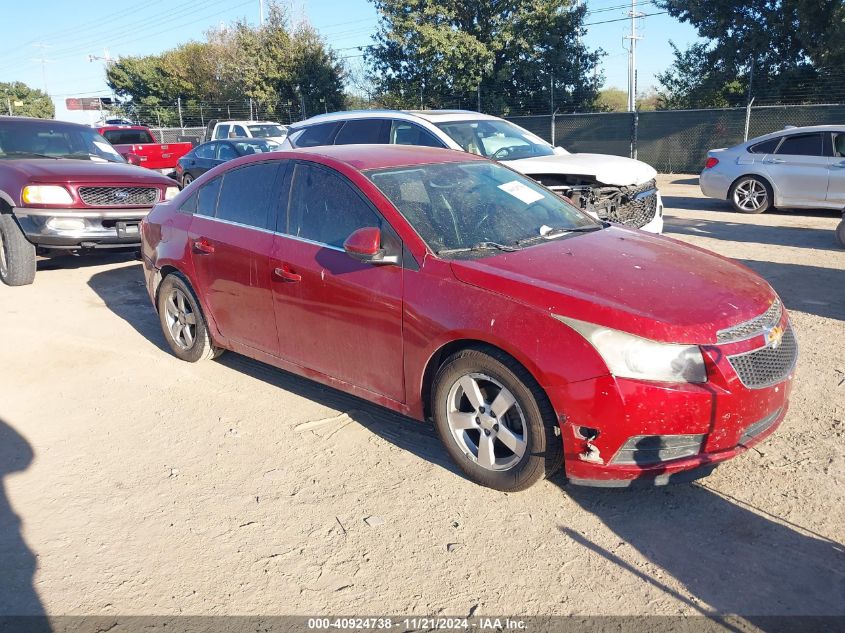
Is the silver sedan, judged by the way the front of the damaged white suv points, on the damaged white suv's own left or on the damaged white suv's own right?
on the damaged white suv's own left

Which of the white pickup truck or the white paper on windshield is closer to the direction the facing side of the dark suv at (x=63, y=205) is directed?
the white paper on windshield

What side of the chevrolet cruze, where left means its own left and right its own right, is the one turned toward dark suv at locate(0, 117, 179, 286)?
back

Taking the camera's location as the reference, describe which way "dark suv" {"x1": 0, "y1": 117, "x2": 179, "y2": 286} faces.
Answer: facing the viewer and to the right of the viewer

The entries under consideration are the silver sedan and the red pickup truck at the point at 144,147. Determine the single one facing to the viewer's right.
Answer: the silver sedan

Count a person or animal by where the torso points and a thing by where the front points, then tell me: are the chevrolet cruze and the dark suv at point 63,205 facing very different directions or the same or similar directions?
same or similar directions

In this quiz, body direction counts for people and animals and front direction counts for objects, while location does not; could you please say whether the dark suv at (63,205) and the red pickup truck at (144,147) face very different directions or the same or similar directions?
very different directions

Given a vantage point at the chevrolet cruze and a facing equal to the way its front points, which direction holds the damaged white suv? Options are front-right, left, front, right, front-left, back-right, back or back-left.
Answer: back-left

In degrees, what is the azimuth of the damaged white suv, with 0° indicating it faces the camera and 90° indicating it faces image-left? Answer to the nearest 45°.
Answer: approximately 315°

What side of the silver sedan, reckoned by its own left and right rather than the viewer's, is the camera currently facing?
right

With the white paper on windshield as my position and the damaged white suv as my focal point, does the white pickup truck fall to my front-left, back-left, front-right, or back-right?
front-left
